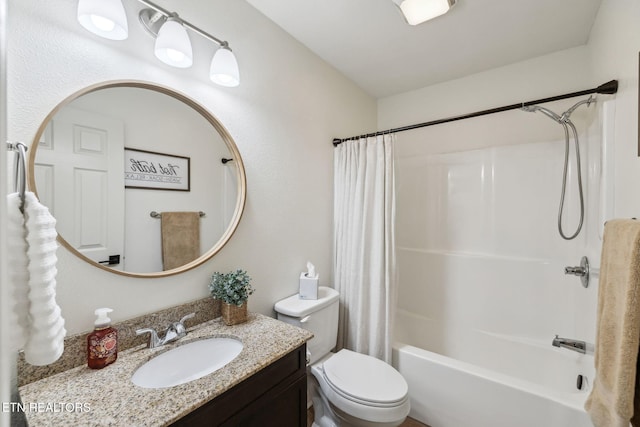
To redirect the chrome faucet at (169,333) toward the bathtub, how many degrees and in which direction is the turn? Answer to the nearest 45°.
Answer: approximately 45° to its left

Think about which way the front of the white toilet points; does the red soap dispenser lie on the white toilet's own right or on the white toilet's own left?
on the white toilet's own right

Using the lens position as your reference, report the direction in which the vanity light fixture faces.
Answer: facing the viewer and to the right of the viewer

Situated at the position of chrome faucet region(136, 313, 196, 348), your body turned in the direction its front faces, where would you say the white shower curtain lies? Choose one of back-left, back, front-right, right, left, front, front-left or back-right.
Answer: front-left

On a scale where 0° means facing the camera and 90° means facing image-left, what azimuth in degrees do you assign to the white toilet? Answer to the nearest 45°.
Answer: approximately 315°

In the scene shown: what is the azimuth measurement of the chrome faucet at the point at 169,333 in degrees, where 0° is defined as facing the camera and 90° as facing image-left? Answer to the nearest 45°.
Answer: approximately 315°

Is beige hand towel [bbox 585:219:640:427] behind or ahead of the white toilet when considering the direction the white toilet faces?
ahead
